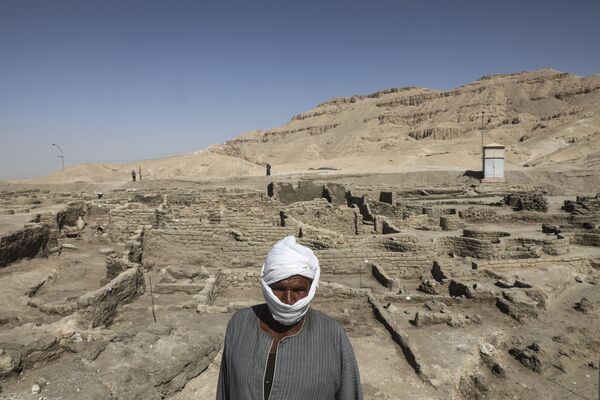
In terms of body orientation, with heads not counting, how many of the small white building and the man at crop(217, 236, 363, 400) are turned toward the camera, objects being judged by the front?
2

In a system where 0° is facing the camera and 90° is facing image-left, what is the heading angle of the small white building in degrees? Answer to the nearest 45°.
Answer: approximately 0°

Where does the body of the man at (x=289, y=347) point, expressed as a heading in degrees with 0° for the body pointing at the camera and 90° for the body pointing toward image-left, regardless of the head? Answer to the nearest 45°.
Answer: approximately 0°

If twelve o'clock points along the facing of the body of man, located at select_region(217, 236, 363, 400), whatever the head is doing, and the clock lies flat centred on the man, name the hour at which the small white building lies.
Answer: The small white building is roughly at 7 o'clock from the man.

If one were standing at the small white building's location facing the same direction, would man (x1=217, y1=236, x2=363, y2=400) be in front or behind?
in front
